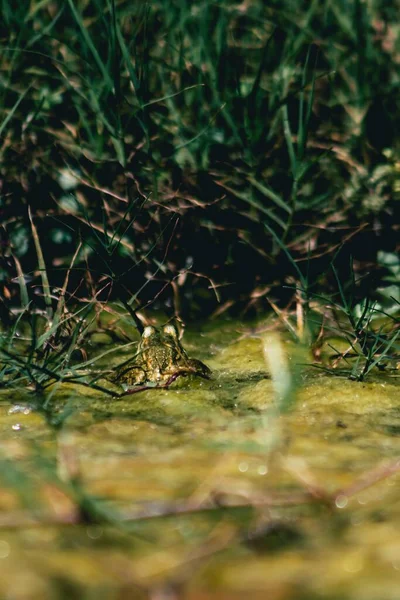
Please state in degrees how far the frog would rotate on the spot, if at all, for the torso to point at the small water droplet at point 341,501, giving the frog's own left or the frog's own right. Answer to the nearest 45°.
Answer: approximately 180°

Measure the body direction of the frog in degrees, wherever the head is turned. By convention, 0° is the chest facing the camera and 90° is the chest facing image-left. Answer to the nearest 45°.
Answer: approximately 180°

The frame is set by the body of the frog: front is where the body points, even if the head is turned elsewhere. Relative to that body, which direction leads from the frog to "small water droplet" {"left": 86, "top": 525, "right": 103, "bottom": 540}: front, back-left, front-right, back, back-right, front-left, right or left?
back
